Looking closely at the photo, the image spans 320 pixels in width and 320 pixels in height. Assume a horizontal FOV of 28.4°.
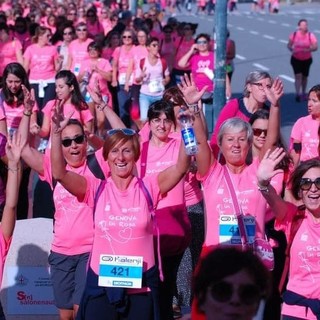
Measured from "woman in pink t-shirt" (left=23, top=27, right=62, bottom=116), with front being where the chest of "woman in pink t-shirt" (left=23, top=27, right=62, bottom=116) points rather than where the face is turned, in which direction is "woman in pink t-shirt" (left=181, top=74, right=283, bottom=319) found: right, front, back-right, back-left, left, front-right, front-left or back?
front

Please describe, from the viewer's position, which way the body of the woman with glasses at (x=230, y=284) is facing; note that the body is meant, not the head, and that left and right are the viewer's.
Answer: facing the viewer

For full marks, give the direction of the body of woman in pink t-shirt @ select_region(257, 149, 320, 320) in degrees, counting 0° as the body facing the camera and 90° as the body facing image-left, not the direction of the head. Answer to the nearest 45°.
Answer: approximately 0°

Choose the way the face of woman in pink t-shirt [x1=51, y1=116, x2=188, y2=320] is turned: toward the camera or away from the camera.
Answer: toward the camera

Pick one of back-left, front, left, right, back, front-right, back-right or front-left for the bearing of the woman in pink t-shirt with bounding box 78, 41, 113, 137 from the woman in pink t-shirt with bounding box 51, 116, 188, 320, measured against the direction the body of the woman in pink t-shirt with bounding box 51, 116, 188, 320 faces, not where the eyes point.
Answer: back

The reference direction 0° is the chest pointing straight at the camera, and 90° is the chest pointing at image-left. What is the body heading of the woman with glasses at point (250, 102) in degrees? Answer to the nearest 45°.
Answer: approximately 315°

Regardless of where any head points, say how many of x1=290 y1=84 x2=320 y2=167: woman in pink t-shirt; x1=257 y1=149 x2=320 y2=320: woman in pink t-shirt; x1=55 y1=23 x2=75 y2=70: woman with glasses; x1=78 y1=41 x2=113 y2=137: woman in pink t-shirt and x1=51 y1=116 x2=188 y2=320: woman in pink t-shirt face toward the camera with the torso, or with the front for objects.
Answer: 5

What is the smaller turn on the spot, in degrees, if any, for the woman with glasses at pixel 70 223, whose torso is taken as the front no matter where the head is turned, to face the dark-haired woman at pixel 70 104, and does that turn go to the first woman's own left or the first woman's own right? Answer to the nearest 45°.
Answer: approximately 180°

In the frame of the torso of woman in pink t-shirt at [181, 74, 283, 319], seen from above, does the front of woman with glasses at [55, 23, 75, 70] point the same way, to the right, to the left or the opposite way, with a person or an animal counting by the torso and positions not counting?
the same way

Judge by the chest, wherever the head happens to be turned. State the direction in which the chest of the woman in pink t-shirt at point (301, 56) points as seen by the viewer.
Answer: toward the camera

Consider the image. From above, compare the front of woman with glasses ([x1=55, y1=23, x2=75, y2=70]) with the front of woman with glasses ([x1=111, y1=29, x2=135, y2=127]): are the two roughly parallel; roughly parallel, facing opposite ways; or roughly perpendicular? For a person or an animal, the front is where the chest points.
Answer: roughly parallel

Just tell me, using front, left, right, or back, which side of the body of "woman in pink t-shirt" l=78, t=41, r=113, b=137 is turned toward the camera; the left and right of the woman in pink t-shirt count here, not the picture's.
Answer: front

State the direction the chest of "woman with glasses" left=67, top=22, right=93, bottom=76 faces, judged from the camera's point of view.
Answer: toward the camera

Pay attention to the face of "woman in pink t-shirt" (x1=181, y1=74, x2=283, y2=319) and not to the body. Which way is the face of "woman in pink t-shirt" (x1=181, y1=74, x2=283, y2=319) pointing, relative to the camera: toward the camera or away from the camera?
toward the camera
